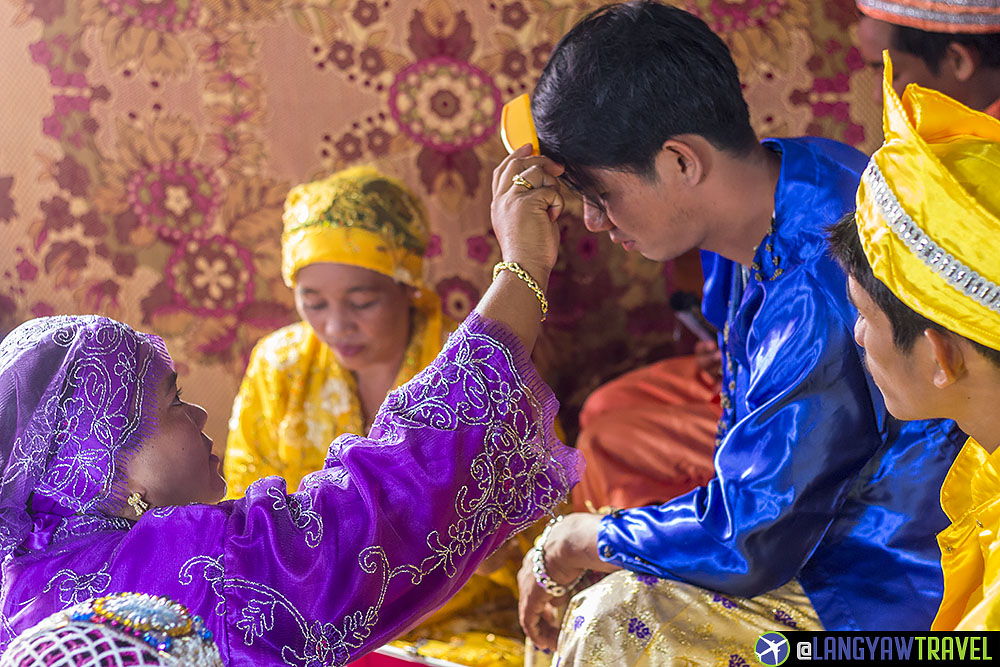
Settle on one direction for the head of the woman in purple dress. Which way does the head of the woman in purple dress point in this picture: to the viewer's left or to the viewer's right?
to the viewer's right
